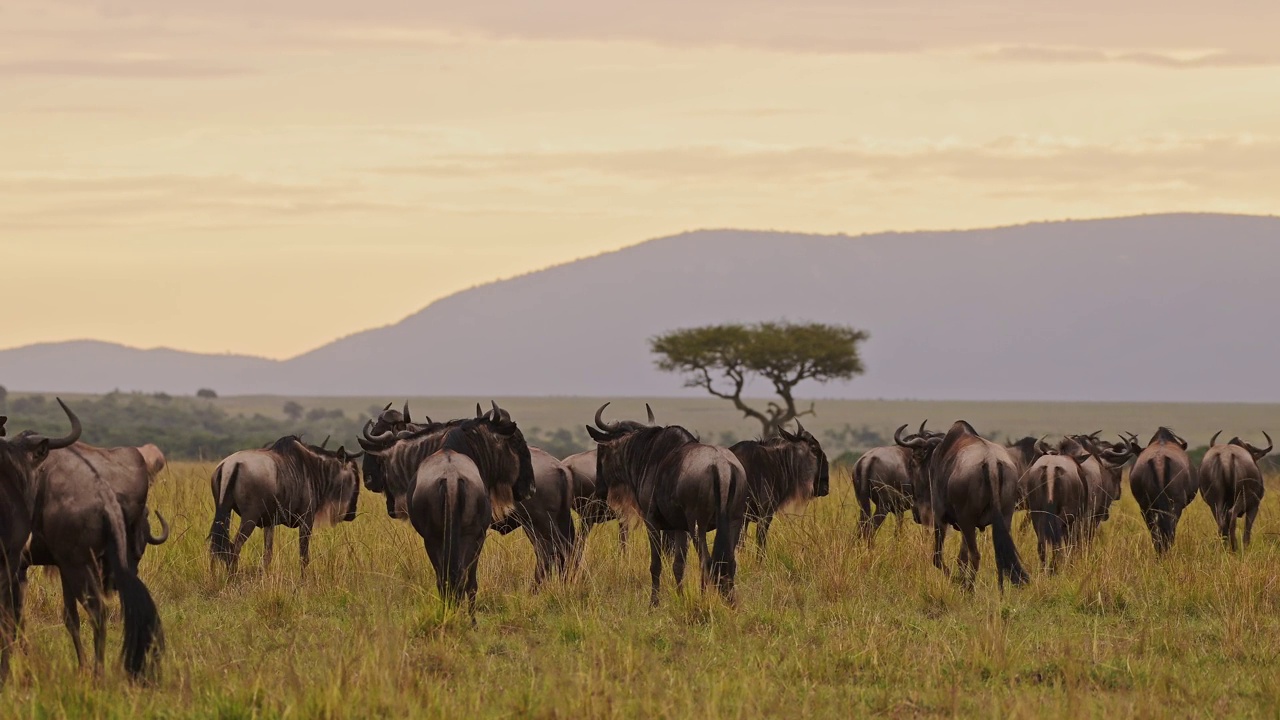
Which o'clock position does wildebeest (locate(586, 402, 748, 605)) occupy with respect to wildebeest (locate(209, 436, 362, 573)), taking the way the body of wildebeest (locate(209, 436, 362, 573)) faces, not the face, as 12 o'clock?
wildebeest (locate(586, 402, 748, 605)) is roughly at 3 o'clock from wildebeest (locate(209, 436, 362, 573)).

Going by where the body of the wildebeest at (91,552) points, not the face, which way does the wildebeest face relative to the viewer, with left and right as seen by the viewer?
facing away from the viewer and to the left of the viewer

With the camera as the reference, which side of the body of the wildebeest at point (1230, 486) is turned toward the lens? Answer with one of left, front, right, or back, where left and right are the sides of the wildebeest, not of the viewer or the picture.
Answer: back

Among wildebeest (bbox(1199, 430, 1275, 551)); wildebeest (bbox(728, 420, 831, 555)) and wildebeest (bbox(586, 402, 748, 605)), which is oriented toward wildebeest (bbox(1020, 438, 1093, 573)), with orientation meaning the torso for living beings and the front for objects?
wildebeest (bbox(728, 420, 831, 555))

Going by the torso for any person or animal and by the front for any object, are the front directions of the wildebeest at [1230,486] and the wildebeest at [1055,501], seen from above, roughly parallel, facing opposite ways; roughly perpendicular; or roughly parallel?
roughly parallel

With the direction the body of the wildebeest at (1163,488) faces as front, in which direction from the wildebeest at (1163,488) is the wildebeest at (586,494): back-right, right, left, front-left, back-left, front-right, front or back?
back-left

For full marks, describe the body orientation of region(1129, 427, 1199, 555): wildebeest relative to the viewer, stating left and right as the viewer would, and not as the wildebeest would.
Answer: facing away from the viewer

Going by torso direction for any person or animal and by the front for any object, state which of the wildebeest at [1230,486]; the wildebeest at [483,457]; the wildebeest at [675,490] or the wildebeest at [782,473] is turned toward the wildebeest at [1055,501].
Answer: the wildebeest at [782,473]

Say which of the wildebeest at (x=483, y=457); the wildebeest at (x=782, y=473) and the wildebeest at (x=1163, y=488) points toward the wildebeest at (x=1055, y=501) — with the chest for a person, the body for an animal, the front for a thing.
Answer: the wildebeest at (x=782, y=473)

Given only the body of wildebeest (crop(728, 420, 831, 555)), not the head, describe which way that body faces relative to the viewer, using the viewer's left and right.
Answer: facing to the right of the viewer

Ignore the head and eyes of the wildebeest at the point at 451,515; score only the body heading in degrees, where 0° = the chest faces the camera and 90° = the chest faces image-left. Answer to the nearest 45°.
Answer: approximately 180°

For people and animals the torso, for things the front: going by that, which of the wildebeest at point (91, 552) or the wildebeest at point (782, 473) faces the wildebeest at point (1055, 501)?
the wildebeest at point (782, 473)
